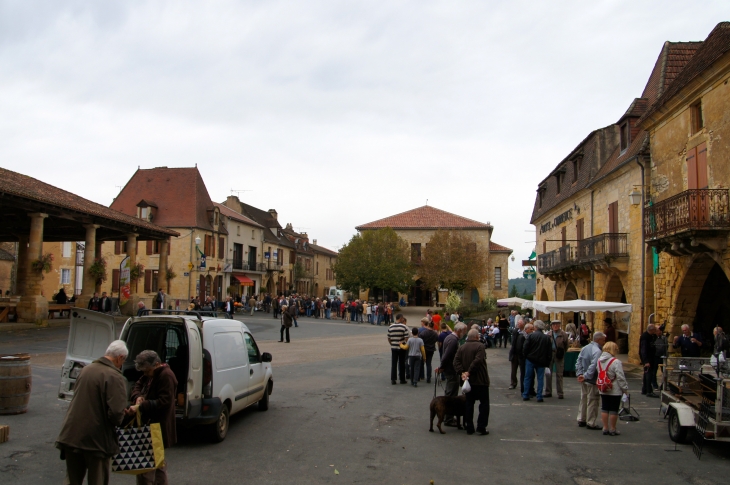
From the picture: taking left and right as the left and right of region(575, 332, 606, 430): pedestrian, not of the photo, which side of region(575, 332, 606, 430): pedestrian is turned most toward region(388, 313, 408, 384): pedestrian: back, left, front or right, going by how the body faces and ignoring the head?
left

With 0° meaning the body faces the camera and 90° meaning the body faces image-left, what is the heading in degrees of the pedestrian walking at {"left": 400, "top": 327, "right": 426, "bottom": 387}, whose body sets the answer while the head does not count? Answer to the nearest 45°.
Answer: approximately 180°

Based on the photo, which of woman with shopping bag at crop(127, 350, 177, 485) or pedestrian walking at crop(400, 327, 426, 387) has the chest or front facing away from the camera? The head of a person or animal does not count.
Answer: the pedestrian walking

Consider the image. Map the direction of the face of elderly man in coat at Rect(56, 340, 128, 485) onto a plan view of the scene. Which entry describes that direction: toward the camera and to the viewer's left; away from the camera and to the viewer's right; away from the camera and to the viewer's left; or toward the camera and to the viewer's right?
away from the camera and to the viewer's right

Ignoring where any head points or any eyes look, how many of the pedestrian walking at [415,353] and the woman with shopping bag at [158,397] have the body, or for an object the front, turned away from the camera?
1

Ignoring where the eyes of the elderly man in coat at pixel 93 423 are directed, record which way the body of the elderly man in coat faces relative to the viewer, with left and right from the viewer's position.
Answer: facing away from the viewer and to the right of the viewer

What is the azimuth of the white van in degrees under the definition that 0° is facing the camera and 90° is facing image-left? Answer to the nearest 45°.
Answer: approximately 225°

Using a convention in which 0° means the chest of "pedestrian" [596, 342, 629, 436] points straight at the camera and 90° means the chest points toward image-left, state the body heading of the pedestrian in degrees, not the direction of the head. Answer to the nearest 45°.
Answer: approximately 225°
